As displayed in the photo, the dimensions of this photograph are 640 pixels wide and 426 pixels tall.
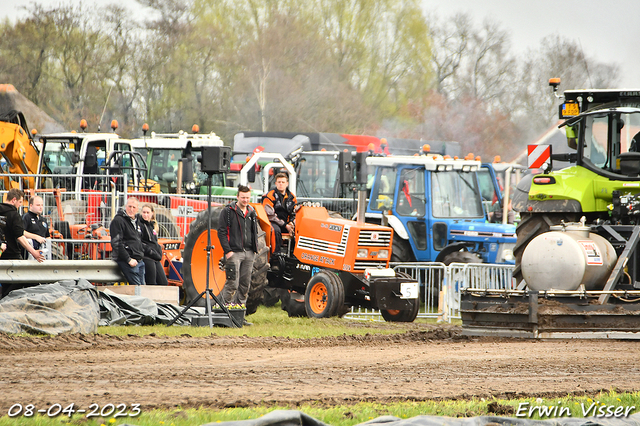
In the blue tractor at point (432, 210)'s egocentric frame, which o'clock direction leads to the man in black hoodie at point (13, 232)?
The man in black hoodie is roughly at 3 o'clock from the blue tractor.

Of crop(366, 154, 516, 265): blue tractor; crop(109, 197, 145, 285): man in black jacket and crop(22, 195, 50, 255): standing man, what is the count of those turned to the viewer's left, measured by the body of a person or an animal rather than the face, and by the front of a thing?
0

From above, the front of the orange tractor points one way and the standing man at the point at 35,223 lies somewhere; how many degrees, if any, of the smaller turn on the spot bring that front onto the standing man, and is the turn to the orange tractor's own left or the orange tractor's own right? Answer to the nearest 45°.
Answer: approximately 135° to the orange tractor's own right

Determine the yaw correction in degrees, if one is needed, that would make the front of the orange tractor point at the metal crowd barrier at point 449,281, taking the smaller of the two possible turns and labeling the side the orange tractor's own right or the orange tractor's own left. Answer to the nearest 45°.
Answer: approximately 45° to the orange tractor's own left

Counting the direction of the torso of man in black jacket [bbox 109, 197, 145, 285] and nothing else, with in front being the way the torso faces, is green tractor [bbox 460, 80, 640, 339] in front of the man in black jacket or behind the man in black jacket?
in front

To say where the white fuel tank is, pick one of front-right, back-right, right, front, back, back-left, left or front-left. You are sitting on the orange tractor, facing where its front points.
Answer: front

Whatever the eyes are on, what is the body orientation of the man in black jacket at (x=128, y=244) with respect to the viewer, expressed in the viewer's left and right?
facing the viewer and to the right of the viewer

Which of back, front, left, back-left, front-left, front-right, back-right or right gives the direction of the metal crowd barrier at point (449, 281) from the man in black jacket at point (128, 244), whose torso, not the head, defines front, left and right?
front-left

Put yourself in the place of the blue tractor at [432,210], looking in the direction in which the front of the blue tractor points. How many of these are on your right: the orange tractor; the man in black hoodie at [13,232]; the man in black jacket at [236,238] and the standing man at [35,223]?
4

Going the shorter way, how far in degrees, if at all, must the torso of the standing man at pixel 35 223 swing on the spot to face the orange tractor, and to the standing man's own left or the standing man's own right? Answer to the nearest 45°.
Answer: approximately 45° to the standing man's own left

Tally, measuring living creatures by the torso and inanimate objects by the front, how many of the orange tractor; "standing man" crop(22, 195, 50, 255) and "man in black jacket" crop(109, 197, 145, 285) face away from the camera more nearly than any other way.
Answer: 0

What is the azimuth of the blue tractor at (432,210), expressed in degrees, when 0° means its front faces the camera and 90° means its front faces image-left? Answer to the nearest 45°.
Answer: approximately 315°

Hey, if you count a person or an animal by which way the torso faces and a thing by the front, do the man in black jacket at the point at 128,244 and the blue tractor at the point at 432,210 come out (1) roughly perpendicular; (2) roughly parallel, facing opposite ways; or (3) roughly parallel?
roughly parallel

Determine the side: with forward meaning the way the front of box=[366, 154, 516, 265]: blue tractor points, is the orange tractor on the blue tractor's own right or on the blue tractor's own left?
on the blue tractor's own right

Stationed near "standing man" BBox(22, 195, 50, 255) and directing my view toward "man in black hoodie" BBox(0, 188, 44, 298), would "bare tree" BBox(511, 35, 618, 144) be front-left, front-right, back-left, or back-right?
back-left

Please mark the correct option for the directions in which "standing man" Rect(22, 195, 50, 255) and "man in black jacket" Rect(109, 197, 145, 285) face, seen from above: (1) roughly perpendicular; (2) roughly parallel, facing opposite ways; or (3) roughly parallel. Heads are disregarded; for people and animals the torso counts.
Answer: roughly parallel

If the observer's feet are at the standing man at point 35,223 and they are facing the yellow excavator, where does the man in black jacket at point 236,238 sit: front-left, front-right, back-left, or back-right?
back-right
